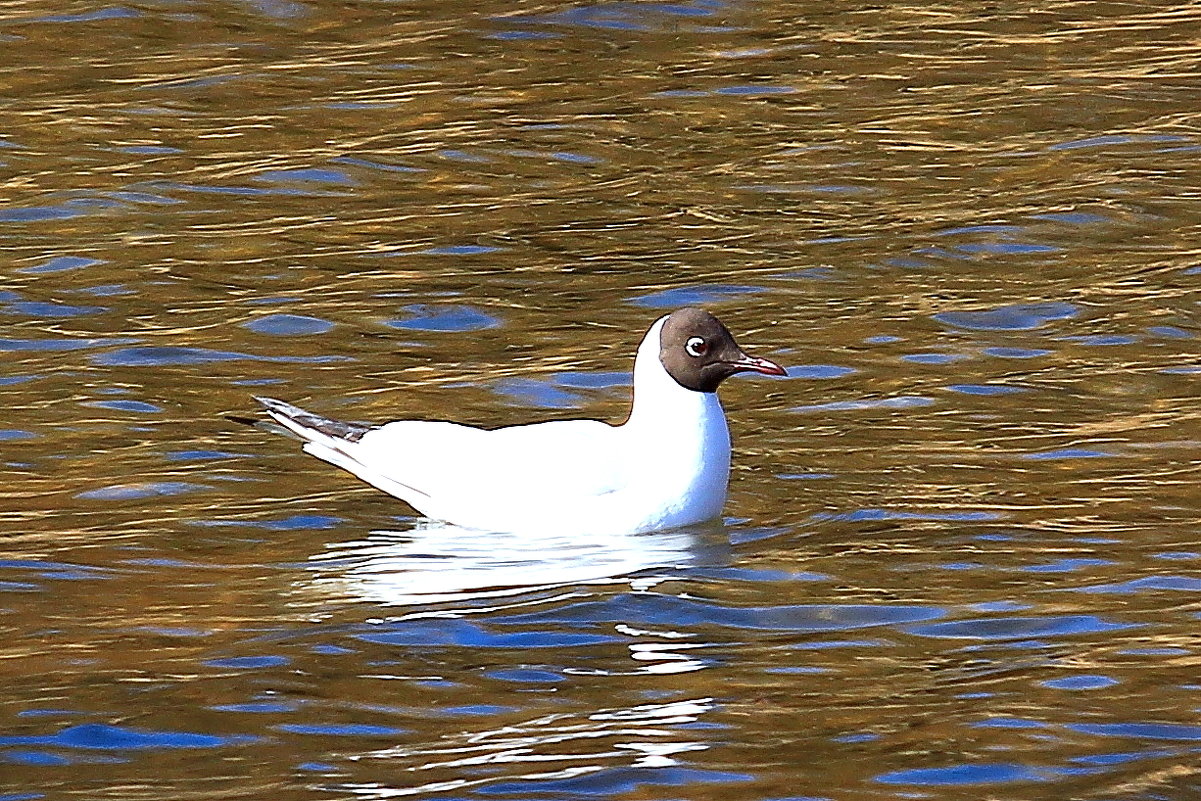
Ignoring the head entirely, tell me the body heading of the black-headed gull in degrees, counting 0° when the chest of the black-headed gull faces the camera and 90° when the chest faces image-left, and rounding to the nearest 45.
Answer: approximately 270°
